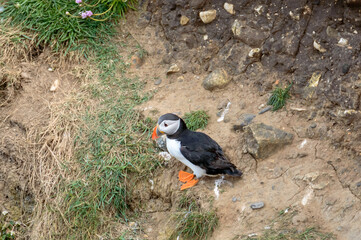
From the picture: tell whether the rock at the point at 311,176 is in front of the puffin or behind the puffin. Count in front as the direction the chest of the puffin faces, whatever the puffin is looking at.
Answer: behind

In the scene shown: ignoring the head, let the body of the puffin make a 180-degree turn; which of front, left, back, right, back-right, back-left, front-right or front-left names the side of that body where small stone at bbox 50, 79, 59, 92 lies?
back-left

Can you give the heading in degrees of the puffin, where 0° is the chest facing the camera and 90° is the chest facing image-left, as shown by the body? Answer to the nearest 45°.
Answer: approximately 90°

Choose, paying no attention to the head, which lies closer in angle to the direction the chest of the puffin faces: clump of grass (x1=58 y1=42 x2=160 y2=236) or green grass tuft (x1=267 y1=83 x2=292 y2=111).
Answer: the clump of grass

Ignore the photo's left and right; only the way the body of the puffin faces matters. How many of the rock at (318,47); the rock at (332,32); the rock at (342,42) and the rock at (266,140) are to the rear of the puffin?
4

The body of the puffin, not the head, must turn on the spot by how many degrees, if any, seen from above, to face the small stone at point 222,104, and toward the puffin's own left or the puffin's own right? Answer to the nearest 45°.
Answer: approximately 135° to the puffin's own right

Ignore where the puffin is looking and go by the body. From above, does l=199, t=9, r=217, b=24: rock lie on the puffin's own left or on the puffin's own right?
on the puffin's own right

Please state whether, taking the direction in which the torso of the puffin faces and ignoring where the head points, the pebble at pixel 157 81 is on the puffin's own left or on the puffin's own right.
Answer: on the puffin's own right

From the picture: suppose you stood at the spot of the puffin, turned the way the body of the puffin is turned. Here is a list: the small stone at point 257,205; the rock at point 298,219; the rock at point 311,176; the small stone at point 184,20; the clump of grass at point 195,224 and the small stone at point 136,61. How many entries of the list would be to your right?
2

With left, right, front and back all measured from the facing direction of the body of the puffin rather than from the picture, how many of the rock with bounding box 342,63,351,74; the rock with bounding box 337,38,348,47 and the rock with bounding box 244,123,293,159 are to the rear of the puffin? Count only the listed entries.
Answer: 3

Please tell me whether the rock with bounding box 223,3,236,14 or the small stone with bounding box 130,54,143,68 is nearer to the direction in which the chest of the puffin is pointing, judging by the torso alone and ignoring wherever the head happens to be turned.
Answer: the small stone

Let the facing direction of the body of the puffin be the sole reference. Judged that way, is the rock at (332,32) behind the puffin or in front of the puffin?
behind

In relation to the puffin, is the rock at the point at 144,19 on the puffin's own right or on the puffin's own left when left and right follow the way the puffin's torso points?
on the puffin's own right
